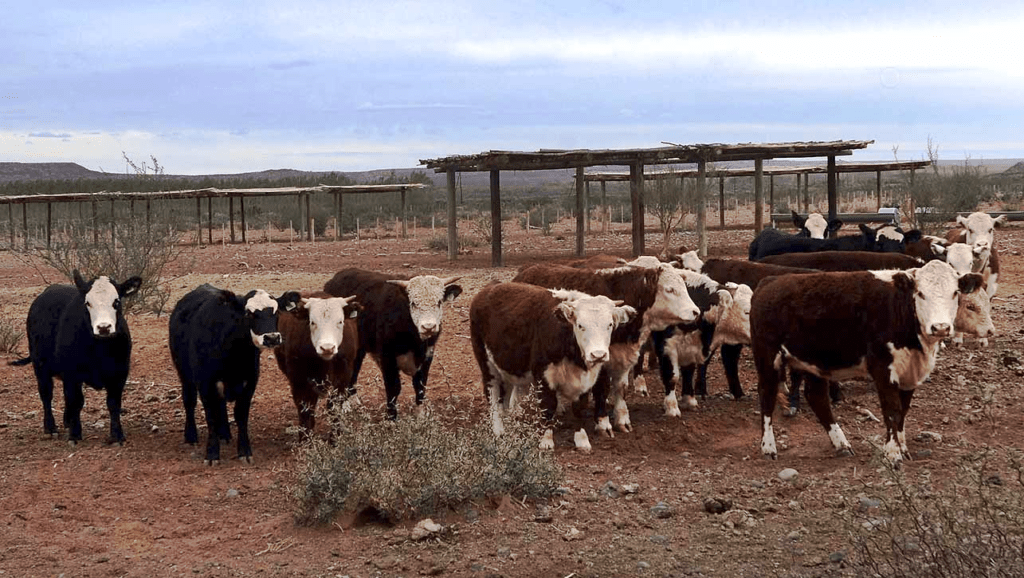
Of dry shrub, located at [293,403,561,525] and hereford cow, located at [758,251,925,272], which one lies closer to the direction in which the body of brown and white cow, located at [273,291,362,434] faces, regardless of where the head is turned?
the dry shrub

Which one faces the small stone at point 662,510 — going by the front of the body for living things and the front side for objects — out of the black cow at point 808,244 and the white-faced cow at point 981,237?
the white-faced cow

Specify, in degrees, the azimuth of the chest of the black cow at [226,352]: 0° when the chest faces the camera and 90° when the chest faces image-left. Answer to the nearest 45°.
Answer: approximately 315°

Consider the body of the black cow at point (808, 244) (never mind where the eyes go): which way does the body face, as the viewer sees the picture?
to the viewer's right

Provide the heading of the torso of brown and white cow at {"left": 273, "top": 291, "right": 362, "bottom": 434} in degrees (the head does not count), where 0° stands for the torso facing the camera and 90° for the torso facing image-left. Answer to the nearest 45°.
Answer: approximately 0°

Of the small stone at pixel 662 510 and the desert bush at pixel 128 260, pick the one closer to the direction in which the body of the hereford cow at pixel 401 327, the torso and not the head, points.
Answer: the small stone

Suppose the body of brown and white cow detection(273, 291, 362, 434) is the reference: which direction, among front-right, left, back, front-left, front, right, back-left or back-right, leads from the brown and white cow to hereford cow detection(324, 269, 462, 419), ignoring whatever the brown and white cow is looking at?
back-left

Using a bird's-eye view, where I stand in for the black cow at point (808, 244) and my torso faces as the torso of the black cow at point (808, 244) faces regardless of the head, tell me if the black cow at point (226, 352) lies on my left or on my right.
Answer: on my right
